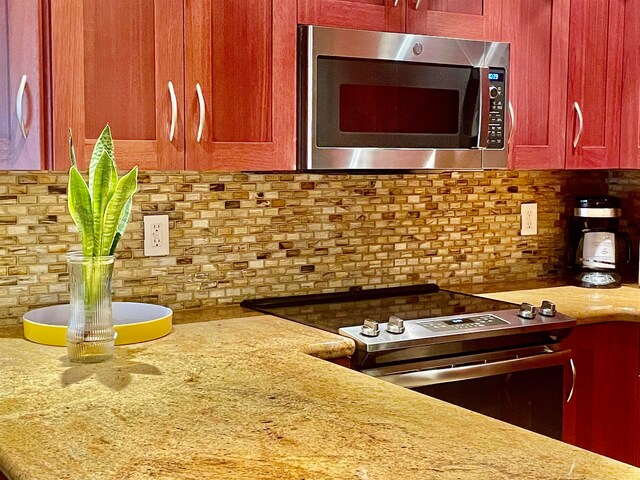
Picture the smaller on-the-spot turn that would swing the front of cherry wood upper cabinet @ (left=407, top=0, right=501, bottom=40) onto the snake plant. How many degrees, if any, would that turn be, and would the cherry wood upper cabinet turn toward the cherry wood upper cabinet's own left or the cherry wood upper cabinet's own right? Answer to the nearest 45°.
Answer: approximately 90° to the cherry wood upper cabinet's own right

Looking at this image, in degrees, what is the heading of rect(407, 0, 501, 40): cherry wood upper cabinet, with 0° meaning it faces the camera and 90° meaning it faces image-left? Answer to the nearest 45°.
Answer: approximately 315°

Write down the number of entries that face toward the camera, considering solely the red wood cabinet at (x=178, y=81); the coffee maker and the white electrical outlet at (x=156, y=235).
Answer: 3

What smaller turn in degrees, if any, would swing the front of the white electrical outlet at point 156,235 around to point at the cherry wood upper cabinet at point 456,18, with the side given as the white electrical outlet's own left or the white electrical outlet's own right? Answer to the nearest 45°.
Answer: approximately 90° to the white electrical outlet's own left

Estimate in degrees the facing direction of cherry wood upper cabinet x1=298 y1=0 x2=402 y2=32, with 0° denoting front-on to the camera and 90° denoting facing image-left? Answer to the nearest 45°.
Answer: approximately 315°

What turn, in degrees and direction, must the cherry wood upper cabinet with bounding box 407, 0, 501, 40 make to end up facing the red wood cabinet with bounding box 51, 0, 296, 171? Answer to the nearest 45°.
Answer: approximately 90° to its right

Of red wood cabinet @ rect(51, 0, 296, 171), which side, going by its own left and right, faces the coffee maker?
left

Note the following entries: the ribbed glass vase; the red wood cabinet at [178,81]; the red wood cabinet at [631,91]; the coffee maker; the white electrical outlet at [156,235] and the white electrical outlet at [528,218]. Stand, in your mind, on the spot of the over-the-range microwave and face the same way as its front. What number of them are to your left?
3

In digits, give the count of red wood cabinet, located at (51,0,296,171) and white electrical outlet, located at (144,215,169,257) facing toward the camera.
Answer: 2
